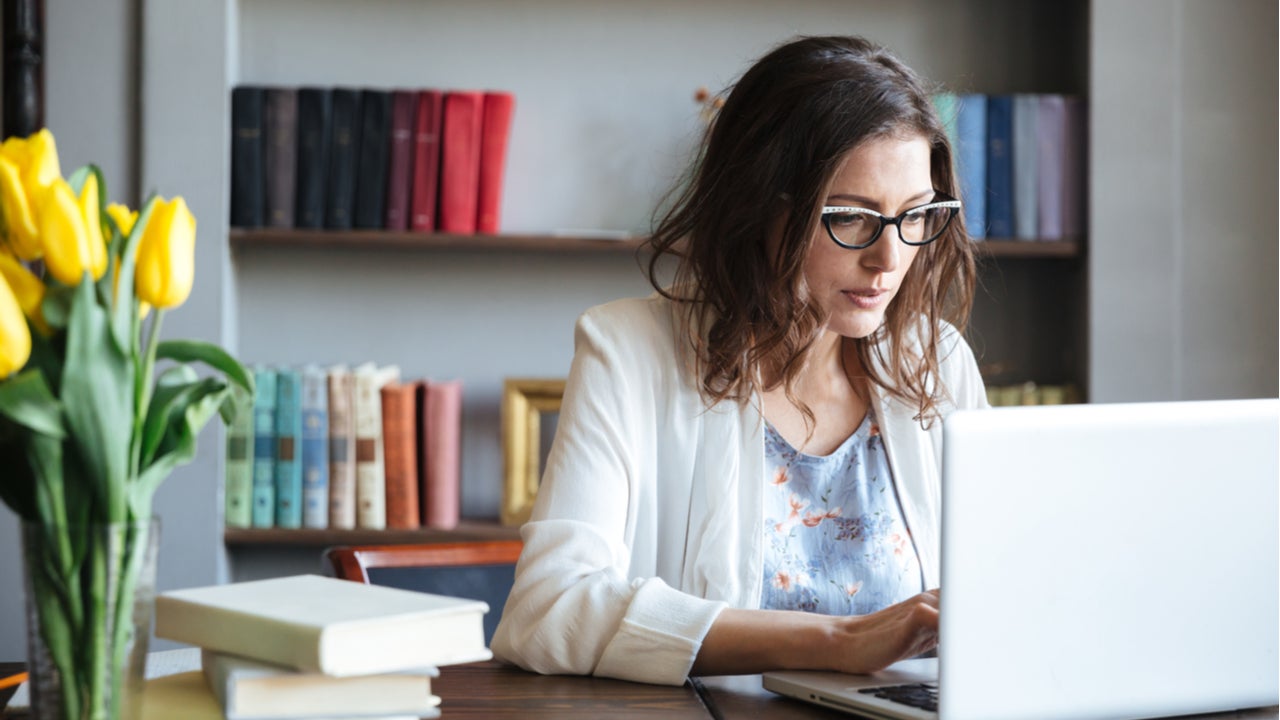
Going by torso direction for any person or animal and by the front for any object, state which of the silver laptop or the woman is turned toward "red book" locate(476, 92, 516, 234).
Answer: the silver laptop

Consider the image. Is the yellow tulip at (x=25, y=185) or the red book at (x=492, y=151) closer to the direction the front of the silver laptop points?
the red book

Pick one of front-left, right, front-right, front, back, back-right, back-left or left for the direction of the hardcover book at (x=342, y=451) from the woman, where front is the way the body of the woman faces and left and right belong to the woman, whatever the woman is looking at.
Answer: back

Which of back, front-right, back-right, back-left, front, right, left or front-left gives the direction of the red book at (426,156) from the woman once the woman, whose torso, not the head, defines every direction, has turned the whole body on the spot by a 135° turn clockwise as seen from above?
front-right

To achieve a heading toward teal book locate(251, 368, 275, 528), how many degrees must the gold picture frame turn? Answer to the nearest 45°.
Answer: approximately 90° to its right

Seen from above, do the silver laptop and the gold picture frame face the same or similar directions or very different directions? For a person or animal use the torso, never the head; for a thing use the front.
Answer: very different directions

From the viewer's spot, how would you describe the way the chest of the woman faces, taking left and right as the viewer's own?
facing the viewer and to the right of the viewer

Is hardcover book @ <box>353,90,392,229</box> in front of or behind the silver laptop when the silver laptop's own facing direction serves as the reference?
in front

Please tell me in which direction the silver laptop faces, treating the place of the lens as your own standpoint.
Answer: facing away from the viewer and to the left of the viewer

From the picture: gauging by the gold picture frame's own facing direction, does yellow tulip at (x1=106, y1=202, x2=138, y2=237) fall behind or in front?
in front

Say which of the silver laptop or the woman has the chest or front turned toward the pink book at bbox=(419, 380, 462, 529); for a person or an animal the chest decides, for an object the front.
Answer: the silver laptop

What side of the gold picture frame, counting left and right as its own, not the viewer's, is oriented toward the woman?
front

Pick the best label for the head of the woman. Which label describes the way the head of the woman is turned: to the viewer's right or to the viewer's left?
to the viewer's right

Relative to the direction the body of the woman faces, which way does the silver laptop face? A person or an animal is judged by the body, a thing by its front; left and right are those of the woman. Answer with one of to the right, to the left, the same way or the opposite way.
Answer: the opposite way

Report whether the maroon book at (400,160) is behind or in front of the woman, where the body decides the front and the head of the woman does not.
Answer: behind

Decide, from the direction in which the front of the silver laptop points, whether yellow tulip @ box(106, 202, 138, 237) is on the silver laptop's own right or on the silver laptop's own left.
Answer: on the silver laptop's own left

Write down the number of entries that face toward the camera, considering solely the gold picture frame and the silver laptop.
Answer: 1
